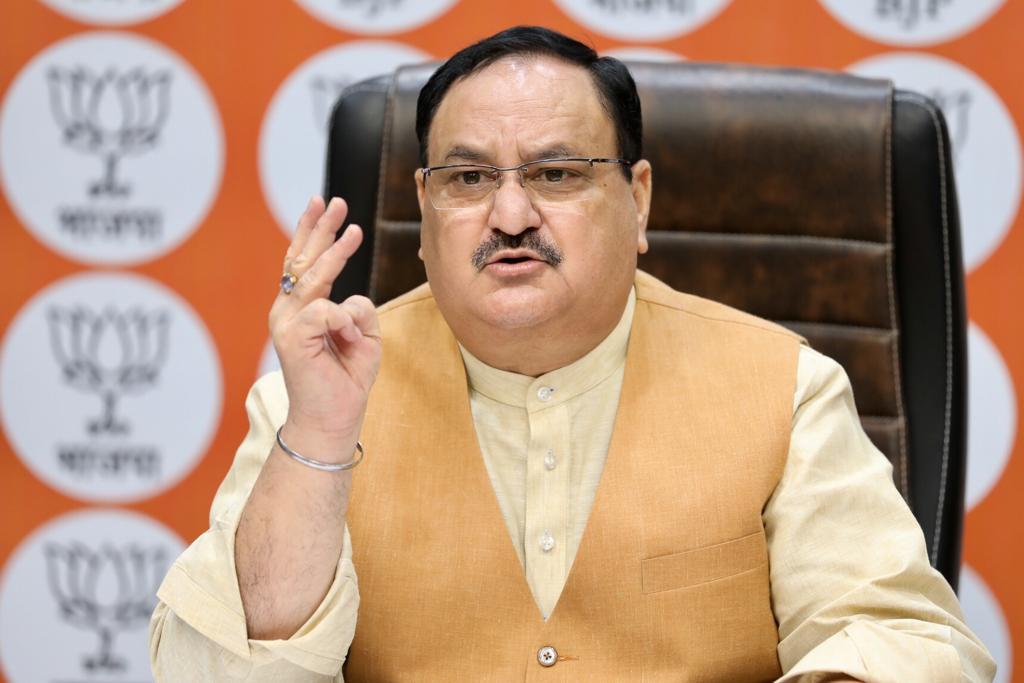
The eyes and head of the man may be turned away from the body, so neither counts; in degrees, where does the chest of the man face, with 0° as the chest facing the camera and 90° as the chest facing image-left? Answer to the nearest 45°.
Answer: approximately 0°

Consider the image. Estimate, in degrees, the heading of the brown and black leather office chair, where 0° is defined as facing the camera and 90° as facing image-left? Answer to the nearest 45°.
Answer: approximately 0°
